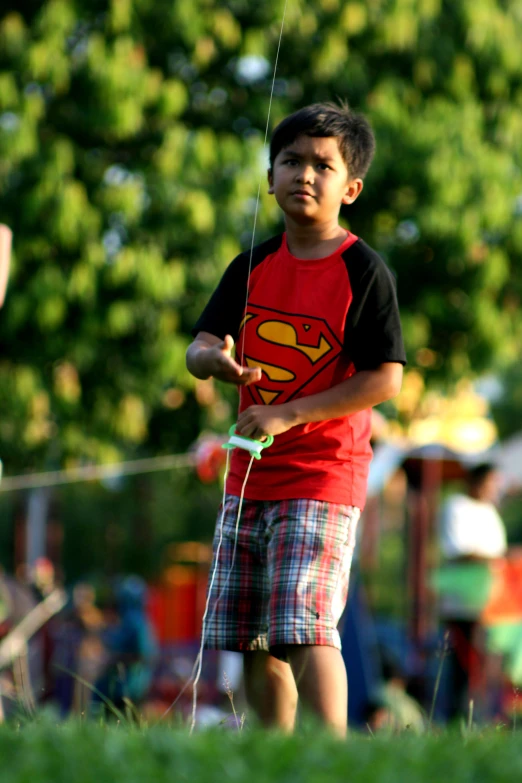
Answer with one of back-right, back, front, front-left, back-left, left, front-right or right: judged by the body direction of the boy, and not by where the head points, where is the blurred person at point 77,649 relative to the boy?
back-right

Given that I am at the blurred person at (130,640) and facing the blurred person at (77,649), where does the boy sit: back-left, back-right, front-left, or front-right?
back-left

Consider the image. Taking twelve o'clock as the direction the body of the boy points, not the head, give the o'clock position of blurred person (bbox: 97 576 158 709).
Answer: The blurred person is roughly at 4 o'clock from the boy.

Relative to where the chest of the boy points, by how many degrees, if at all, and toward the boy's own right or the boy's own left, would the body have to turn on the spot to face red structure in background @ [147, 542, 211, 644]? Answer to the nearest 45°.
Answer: approximately 135° to the boy's own right

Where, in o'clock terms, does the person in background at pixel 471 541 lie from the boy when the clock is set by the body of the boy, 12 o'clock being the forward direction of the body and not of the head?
The person in background is roughly at 5 o'clock from the boy.

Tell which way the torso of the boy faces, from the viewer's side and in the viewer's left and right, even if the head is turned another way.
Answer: facing the viewer and to the left of the viewer
